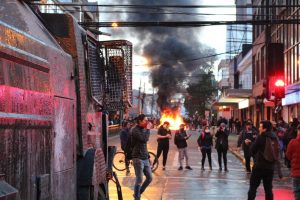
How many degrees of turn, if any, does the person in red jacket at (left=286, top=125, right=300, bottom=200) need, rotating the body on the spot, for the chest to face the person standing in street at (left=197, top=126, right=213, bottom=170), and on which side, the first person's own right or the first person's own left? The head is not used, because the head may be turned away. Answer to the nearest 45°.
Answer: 0° — they already face them

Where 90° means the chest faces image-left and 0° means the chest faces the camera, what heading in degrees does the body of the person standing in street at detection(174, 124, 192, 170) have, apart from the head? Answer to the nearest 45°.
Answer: approximately 315°

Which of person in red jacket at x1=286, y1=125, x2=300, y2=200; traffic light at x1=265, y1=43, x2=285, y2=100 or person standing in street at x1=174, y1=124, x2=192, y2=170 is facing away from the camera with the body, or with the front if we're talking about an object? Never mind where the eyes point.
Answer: the person in red jacket

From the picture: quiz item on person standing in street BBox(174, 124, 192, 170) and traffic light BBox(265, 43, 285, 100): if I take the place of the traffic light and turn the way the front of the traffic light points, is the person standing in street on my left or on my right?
on my right

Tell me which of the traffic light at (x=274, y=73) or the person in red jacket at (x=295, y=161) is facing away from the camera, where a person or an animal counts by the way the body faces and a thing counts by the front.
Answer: the person in red jacket

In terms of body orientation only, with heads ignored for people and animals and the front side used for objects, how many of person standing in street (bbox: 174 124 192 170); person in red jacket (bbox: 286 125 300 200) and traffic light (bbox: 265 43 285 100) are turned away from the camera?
1

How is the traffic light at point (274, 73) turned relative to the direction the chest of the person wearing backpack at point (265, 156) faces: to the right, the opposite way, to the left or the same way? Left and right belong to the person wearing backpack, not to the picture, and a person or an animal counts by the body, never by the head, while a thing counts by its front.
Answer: the opposite way

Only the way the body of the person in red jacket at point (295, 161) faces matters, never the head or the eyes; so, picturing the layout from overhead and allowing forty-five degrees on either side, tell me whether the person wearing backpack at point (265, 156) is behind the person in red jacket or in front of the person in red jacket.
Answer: in front

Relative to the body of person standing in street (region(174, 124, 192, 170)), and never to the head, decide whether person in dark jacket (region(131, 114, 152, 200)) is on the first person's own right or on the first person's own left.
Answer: on the first person's own right

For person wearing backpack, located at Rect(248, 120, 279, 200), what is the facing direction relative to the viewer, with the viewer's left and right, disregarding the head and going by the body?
facing away from the viewer and to the left of the viewer

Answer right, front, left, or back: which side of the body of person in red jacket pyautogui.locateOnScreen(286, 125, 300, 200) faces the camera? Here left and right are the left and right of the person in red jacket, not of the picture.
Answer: back
